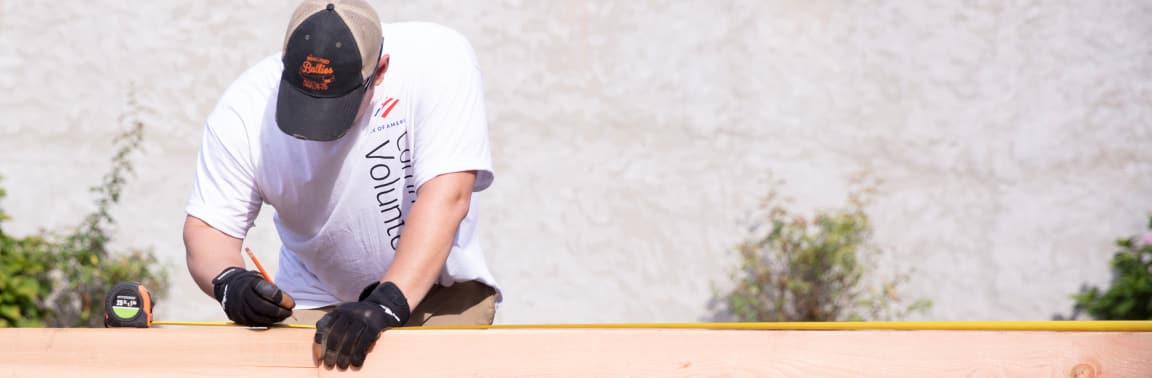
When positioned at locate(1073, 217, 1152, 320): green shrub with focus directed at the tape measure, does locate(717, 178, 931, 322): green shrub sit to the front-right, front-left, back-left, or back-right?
front-right

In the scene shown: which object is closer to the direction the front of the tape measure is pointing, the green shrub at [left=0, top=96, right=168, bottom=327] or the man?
the man

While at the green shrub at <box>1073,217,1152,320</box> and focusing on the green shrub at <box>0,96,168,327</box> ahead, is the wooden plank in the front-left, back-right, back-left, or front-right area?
front-left

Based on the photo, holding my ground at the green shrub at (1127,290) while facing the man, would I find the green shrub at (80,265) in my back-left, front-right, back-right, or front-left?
front-right

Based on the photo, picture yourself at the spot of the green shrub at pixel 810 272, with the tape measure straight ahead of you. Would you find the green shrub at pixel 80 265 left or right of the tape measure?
right

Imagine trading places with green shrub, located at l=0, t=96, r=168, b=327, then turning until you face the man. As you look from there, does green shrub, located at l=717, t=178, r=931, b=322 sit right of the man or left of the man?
left
